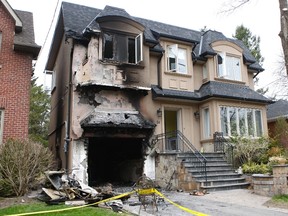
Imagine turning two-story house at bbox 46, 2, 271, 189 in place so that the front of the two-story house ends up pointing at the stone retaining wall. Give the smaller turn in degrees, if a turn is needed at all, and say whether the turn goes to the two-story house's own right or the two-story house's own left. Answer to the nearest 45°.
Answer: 0° — it already faces it

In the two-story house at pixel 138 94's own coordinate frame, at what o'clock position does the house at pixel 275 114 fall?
The house is roughly at 9 o'clock from the two-story house.

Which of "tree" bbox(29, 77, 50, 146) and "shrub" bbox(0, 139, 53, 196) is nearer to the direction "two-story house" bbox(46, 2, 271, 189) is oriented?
the shrub

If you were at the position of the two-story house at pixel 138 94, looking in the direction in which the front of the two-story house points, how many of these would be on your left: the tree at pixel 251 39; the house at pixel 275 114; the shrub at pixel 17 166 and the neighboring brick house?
2

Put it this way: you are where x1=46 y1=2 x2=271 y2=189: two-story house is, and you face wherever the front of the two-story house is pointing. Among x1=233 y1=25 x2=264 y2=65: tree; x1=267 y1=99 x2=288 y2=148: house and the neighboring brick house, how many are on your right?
1

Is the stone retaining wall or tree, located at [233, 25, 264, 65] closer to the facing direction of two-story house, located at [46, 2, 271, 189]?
the stone retaining wall

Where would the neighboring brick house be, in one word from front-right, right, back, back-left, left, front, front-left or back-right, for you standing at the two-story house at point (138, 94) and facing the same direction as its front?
right

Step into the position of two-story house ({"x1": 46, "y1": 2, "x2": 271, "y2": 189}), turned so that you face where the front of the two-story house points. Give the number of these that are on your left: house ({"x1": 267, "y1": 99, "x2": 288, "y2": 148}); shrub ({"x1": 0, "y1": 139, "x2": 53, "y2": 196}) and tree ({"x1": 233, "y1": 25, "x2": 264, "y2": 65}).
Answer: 2

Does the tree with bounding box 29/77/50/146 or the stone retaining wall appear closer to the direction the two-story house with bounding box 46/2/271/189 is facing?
the stone retaining wall

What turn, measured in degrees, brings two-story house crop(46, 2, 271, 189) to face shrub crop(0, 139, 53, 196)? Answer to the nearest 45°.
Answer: approximately 90° to its right

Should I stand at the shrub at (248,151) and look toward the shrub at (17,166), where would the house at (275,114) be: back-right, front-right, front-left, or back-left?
back-right

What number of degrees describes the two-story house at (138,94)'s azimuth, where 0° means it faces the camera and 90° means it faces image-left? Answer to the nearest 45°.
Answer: approximately 315°

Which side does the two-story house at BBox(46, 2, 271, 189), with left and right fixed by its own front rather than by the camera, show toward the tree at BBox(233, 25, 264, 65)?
left
